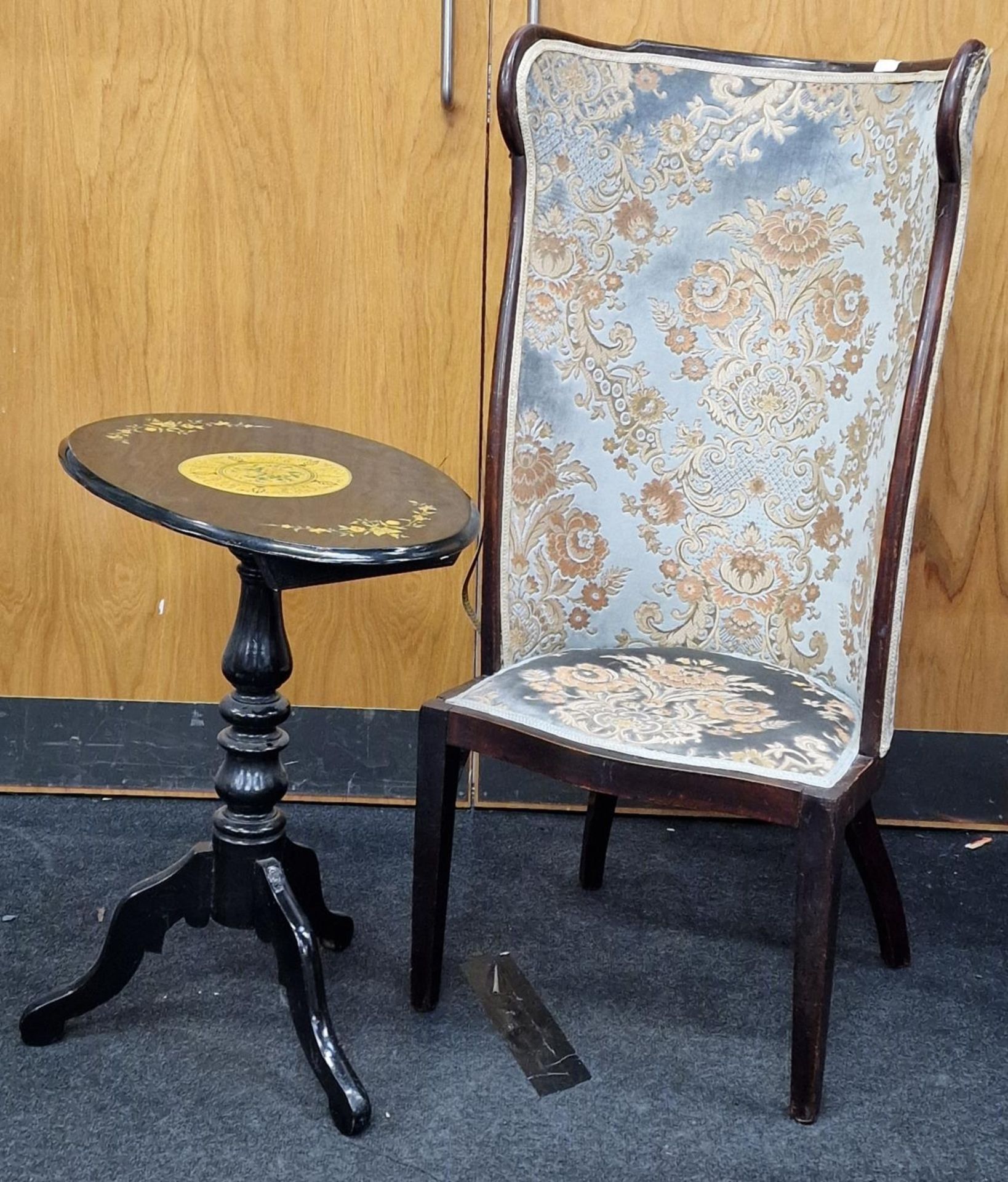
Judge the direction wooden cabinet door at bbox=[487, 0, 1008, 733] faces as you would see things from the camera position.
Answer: facing the viewer

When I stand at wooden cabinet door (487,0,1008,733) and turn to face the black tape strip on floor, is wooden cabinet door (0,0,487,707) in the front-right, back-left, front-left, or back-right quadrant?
front-right

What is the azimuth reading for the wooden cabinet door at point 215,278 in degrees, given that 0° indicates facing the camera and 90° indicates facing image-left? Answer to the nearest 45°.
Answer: approximately 0°

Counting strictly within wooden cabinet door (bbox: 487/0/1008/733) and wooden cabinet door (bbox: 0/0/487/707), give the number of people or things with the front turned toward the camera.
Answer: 2

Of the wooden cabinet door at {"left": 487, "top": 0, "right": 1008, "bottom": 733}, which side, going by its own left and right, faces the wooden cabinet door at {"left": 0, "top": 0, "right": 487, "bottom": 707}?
right

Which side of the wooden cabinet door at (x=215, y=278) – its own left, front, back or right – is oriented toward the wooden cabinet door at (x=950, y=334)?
left

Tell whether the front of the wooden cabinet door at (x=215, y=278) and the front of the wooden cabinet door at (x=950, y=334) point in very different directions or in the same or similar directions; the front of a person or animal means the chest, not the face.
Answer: same or similar directions

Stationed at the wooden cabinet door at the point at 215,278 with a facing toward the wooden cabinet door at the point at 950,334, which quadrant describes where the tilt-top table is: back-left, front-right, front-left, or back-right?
front-right

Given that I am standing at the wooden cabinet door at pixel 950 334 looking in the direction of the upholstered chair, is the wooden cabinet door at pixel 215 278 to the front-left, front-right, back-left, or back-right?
front-right

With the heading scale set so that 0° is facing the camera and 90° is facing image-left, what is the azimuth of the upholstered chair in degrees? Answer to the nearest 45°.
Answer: approximately 45°

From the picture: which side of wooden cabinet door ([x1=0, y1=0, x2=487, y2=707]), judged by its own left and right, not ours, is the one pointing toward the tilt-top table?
front
